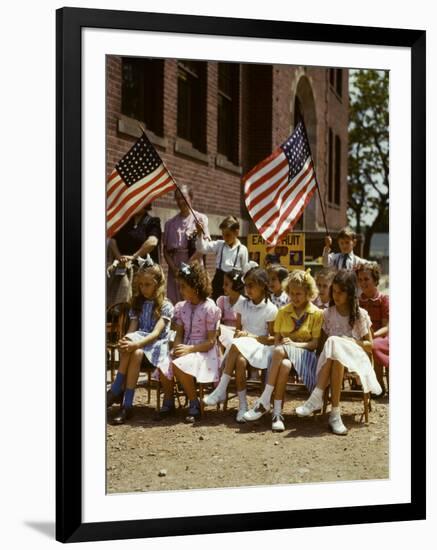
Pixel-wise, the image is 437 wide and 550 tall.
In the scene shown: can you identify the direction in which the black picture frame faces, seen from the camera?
facing the viewer and to the right of the viewer
